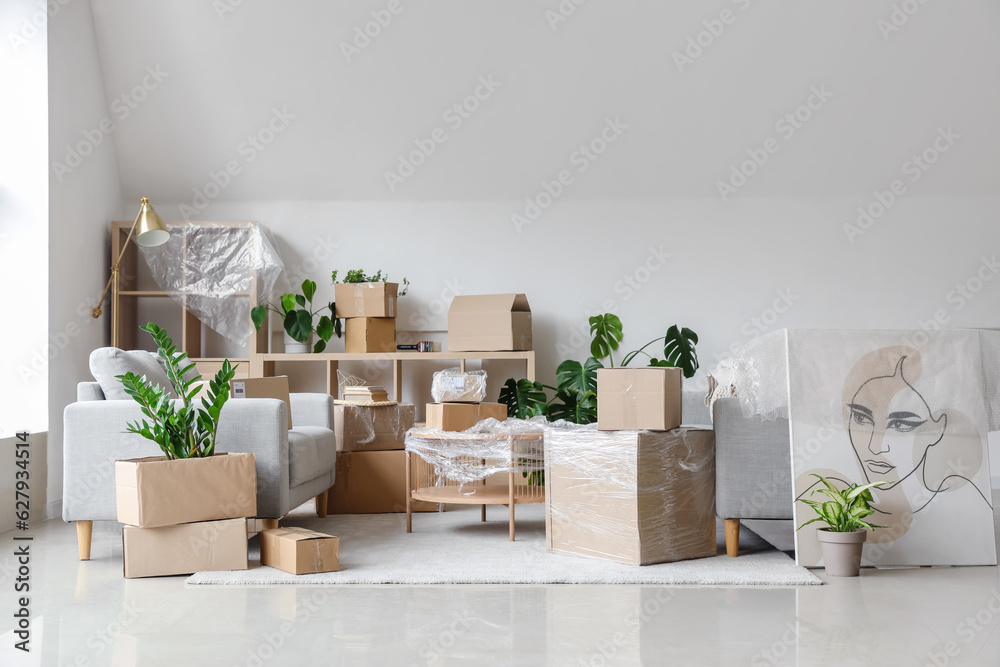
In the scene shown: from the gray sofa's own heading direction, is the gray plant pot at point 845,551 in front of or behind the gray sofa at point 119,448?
in front

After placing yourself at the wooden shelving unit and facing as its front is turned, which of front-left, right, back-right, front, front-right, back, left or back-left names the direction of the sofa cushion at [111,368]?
front

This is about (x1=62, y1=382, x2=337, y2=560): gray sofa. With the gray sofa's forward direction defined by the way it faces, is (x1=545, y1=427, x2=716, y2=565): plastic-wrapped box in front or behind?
in front

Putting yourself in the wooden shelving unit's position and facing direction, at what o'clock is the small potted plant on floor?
The small potted plant on floor is roughly at 11 o'clock from the wooden shelving unit.

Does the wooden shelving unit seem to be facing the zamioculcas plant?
yes

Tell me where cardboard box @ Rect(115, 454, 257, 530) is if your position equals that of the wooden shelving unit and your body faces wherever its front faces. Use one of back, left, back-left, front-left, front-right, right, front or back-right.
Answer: front

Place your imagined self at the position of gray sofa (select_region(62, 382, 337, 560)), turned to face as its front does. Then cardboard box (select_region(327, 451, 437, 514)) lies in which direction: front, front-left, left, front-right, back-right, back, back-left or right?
front-left

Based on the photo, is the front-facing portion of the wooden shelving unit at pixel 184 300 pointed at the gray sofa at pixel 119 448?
yes

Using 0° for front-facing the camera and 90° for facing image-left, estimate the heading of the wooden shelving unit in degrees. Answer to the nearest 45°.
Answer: approximately 0°
